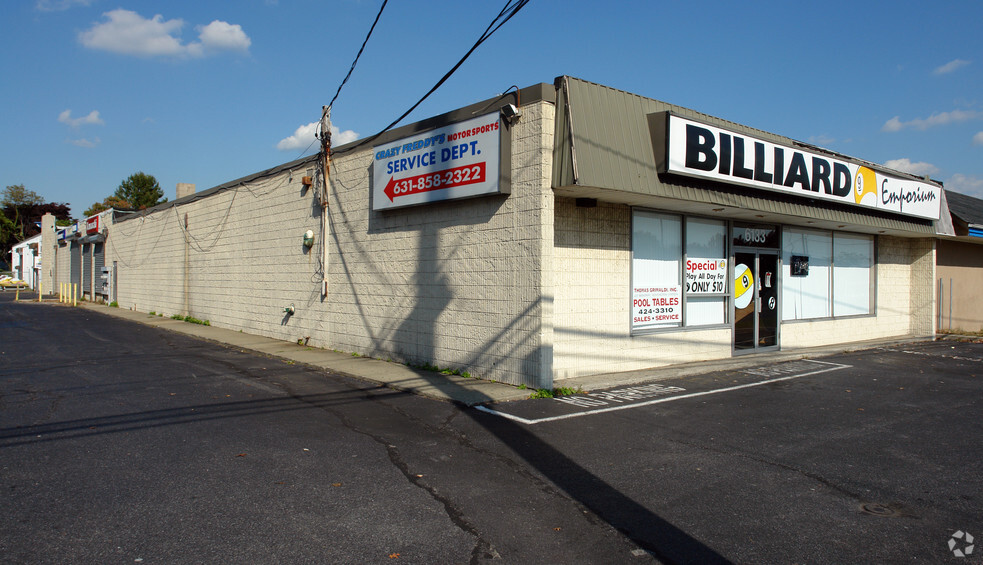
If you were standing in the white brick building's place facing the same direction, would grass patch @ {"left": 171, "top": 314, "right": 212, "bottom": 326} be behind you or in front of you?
behind
